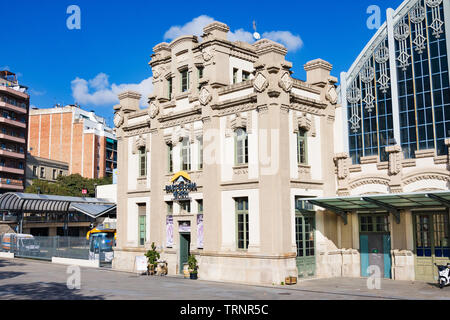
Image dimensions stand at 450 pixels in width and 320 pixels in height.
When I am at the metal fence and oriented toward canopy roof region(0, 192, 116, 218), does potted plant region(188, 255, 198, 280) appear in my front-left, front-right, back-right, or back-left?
back-right

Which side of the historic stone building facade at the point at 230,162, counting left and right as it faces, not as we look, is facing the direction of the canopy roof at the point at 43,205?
right

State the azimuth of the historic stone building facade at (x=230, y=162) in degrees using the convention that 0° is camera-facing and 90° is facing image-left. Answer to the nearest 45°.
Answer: approximately 45°

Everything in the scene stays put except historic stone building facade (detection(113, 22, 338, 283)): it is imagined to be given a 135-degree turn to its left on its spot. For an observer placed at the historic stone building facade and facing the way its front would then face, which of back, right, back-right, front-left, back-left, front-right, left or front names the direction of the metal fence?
back-left
